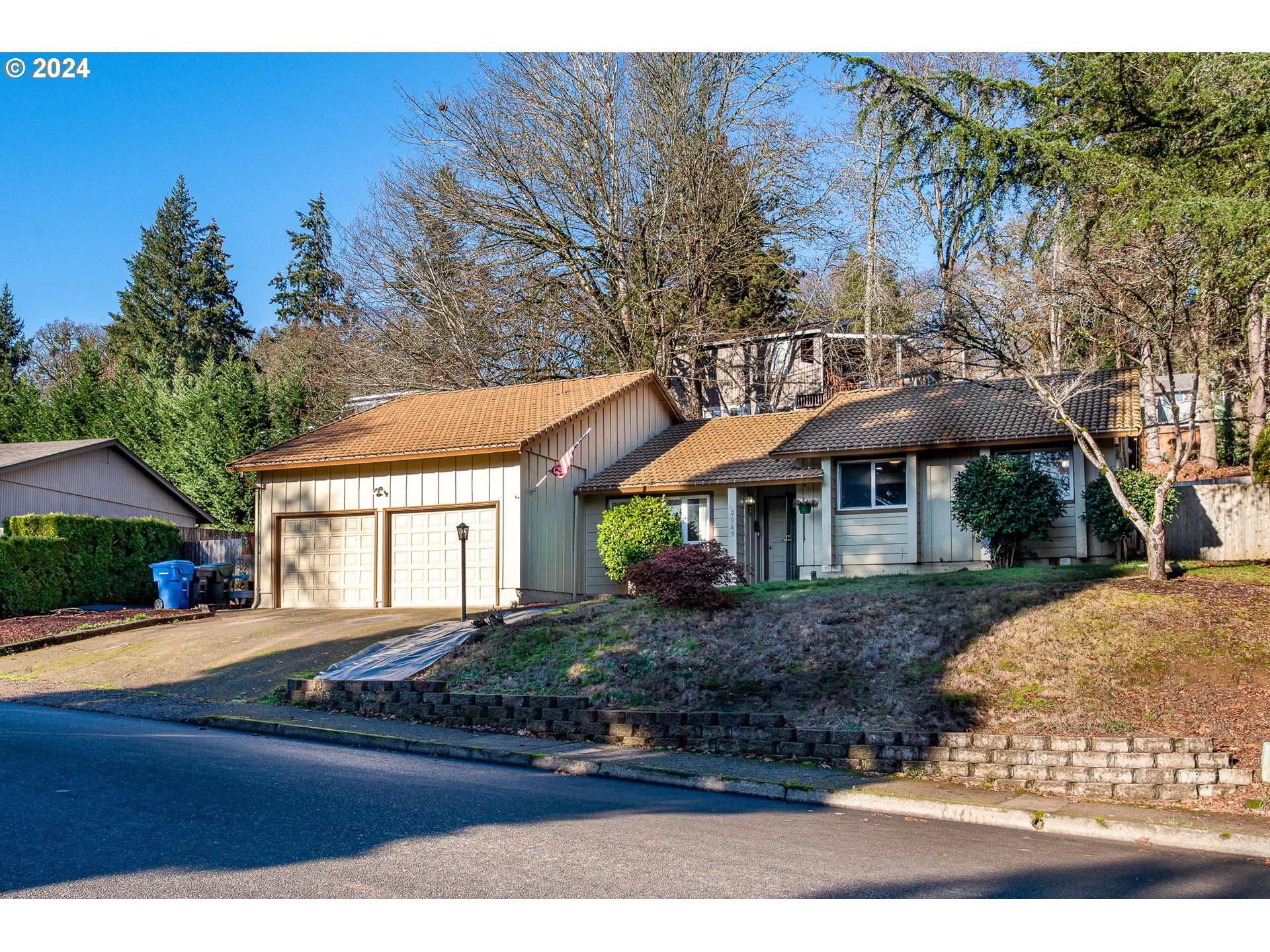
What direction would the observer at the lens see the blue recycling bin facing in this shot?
facing the viewer and to the right of the viewer

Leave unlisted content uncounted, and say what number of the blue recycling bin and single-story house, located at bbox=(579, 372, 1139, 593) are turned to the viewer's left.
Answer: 0

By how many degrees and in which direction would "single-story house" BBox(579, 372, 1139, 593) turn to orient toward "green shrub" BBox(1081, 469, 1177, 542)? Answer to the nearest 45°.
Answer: approximately 45° to its left

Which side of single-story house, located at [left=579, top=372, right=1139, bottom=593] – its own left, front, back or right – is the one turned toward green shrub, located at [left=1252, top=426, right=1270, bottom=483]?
left

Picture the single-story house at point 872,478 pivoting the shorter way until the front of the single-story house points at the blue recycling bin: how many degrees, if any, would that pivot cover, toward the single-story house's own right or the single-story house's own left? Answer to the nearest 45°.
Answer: approximately 90° to the single-story house's own right

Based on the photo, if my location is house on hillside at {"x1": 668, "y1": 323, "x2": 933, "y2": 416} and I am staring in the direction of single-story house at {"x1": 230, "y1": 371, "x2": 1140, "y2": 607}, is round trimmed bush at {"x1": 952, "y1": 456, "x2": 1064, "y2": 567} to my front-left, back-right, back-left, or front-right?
front-left

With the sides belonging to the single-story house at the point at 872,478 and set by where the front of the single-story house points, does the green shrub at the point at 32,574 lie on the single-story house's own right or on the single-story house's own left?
on the single-story house's own right

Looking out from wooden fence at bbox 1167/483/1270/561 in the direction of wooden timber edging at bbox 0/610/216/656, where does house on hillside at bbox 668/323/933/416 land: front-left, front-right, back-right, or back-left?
front-right

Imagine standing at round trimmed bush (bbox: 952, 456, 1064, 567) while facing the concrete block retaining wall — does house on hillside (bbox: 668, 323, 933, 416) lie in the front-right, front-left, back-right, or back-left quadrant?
back-right

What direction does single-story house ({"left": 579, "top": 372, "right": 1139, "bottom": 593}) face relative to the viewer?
toward the camera
